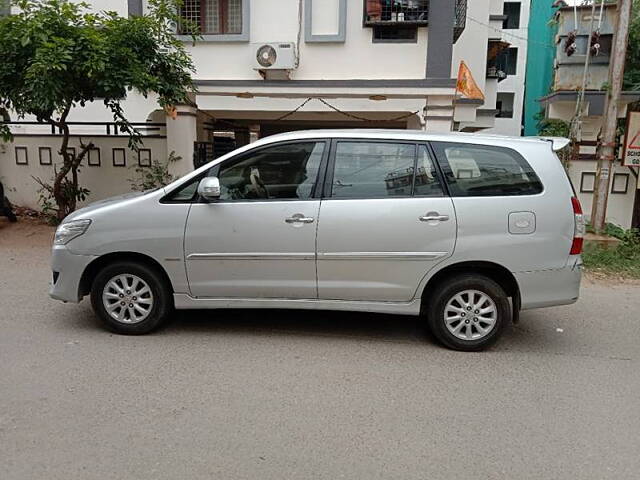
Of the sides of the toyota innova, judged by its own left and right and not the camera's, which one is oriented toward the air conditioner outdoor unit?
right

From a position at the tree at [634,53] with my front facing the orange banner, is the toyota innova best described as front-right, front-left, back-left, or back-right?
front-left

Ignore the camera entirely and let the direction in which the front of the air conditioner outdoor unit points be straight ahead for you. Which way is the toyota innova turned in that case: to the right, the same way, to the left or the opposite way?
to the right

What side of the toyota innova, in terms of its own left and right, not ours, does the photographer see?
left

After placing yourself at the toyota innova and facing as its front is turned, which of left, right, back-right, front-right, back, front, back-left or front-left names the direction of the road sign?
back-right

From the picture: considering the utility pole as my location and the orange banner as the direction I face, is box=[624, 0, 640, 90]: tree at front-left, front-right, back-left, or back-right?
front-right

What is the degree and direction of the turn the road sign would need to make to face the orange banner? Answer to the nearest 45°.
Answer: approximately 135° to its right

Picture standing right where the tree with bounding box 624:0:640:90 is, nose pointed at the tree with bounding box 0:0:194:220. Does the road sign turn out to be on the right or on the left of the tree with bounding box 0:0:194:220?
left

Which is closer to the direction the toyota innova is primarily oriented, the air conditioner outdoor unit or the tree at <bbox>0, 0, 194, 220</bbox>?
the tree

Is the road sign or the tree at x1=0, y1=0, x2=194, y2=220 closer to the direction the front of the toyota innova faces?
the tree

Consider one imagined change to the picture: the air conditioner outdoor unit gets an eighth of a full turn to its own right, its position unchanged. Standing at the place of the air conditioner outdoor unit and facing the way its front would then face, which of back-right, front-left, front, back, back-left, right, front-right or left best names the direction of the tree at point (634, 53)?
back-left

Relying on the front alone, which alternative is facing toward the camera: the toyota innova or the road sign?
the road sign

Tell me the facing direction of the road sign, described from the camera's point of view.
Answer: facing the viewer

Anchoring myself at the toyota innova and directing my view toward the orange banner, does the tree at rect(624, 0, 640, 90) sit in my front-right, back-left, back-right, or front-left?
front-right

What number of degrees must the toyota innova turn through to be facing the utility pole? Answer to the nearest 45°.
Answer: approximately 135° to its right

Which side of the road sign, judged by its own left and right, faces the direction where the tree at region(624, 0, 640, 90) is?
back

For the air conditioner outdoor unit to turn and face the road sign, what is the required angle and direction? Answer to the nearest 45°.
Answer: approximately 45° to its left
